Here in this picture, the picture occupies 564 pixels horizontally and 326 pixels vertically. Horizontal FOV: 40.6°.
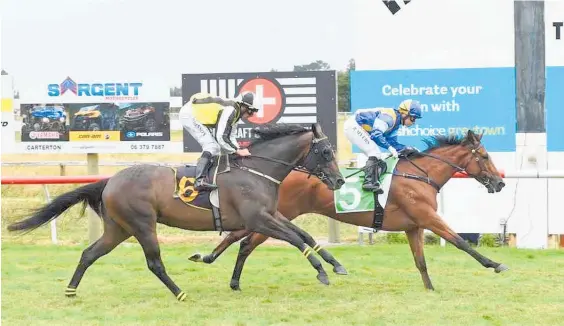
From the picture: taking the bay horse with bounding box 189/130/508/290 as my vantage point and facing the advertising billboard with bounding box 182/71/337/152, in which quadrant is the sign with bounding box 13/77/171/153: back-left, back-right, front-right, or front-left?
front-left

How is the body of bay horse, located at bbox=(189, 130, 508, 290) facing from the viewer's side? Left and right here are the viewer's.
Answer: facing to the right of the viewer

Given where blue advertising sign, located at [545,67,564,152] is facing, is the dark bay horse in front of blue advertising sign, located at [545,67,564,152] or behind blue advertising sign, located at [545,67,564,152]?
in front

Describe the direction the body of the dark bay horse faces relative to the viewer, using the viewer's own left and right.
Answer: facing to the right of the viewer

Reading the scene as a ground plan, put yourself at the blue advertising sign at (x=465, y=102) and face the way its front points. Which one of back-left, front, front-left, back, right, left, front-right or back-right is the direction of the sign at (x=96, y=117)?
right

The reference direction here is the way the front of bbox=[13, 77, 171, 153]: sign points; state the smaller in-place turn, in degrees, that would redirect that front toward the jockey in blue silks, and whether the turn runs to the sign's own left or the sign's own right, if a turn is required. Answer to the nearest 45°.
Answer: approximately 45° to the sign's own left

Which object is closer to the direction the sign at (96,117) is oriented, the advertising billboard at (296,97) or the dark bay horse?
the dark bay horse

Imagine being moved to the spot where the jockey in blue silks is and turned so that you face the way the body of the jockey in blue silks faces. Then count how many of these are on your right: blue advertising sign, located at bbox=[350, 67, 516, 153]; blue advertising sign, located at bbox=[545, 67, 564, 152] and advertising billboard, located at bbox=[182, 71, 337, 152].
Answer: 0

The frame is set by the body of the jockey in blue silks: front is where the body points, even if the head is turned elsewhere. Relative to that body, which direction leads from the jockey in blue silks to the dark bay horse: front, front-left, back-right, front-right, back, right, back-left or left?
back-right

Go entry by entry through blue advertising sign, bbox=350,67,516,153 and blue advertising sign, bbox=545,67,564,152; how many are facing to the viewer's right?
0

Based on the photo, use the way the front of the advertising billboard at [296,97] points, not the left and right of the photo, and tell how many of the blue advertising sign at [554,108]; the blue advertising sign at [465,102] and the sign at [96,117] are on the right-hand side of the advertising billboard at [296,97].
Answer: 1

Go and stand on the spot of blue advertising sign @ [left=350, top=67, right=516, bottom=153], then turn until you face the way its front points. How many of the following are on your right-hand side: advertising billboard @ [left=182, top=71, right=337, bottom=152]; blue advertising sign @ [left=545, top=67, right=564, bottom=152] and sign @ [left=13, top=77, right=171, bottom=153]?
2

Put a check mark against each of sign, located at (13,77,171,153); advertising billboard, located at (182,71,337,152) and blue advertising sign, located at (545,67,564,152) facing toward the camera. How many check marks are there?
3

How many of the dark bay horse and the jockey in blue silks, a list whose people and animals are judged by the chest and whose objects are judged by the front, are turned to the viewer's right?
2

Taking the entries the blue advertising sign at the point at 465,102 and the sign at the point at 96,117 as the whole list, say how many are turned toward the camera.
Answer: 2

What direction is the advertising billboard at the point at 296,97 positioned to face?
toward the camera

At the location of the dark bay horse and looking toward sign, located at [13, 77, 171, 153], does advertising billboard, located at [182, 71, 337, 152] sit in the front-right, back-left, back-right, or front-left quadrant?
front-right

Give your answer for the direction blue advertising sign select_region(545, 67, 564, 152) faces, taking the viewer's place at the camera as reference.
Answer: facing the viewer

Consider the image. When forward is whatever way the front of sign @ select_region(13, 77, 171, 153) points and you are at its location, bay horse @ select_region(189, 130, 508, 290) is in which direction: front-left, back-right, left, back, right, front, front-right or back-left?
front-left
